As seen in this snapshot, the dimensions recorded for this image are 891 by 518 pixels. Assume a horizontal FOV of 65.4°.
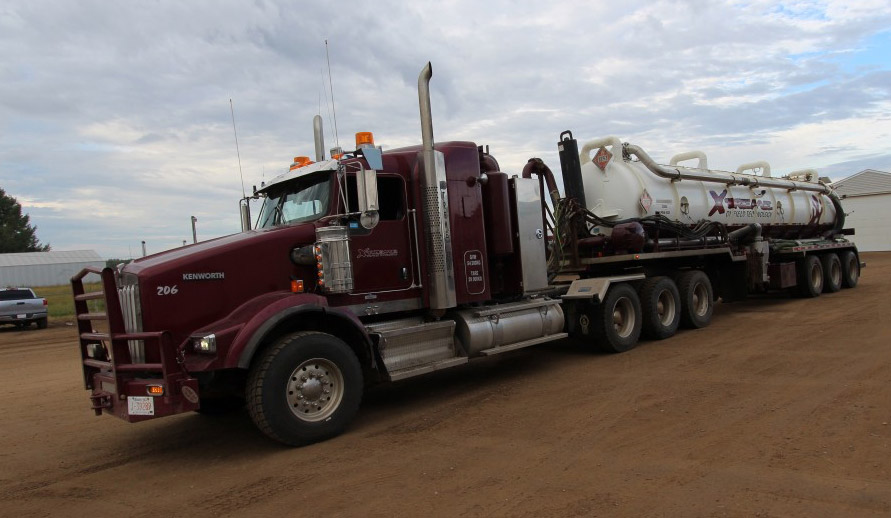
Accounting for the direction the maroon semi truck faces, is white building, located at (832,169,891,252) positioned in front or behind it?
behind

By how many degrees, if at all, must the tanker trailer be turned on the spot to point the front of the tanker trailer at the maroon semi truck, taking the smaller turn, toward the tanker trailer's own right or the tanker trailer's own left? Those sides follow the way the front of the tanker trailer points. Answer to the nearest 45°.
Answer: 0° — it already faces it

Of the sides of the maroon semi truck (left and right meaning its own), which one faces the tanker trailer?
back

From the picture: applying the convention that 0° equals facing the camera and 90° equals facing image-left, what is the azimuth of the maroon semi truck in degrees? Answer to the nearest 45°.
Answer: approximately 45°

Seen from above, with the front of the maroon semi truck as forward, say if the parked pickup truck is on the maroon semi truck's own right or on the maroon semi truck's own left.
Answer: on the maroon semi truck's own right

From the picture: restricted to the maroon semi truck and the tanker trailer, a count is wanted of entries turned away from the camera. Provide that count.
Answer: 0

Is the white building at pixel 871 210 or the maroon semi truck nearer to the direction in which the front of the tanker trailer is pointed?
the maroon semi truck

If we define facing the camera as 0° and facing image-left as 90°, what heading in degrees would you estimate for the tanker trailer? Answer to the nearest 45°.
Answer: approximately 45°
